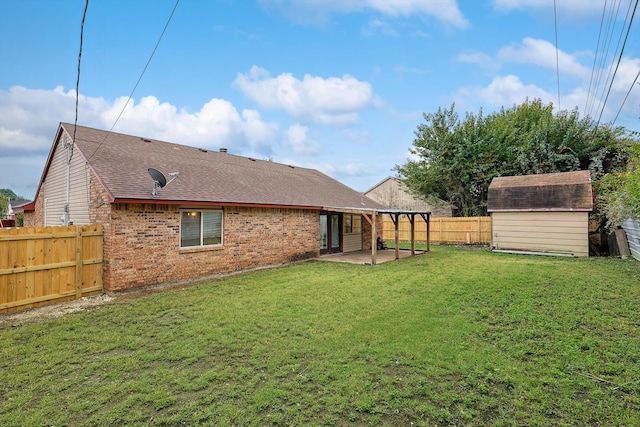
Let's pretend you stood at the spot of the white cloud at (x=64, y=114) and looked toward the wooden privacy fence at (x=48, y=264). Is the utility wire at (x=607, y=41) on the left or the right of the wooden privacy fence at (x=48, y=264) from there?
left

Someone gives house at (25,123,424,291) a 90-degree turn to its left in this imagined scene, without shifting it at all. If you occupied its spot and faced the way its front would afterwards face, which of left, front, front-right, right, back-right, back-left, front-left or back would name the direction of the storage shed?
back-left

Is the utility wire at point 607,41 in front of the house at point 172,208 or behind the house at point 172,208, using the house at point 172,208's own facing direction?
behind

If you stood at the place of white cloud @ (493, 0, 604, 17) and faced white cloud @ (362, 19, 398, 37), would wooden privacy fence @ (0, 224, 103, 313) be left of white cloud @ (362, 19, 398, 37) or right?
left
